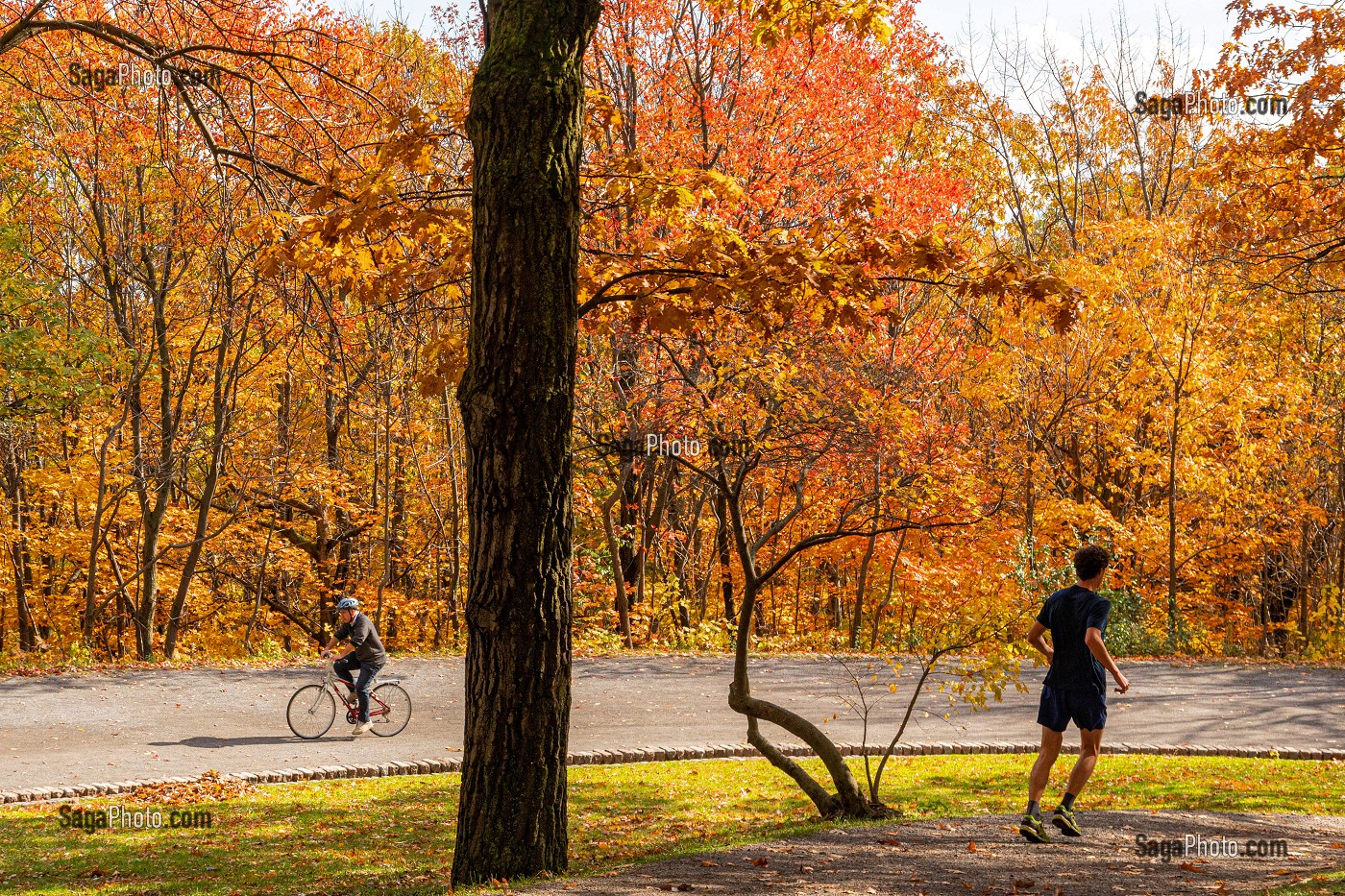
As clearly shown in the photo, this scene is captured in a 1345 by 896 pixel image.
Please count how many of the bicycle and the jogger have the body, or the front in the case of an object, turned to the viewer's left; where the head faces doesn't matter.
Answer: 1

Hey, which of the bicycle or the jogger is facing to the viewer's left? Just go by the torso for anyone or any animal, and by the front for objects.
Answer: the bicycle

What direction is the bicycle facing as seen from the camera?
to the viewer's left

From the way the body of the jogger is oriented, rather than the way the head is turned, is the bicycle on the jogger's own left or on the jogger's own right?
on the jogger's own left

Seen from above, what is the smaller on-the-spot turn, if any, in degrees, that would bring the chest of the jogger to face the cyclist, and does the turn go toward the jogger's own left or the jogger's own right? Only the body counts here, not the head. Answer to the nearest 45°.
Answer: approximately 90° to the jogger's own left

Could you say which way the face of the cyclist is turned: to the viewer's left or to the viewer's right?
to the viewer's left

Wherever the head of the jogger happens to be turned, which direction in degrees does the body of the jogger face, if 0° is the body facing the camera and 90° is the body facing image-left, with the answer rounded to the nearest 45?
approximately 225°
